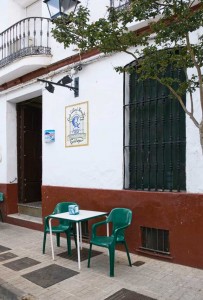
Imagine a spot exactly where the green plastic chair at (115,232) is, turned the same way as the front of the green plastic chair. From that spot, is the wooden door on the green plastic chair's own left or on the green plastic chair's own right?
on the green plastic chair's own right

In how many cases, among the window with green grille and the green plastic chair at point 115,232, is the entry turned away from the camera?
0

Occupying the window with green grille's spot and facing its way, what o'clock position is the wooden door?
The wooden door is roughly at 3 o'clock from the window with green grille.

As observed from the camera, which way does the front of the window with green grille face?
facing the viewer and to the left of the viewer
